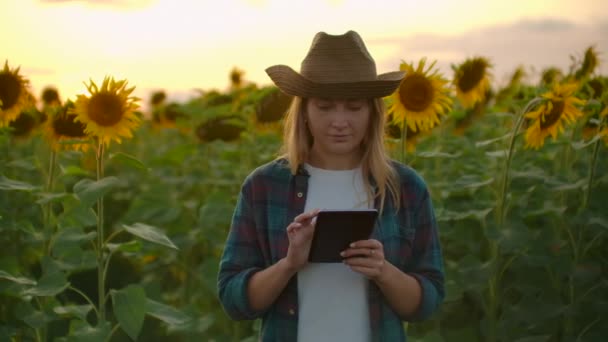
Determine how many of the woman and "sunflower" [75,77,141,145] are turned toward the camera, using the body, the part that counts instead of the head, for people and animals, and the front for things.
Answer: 2

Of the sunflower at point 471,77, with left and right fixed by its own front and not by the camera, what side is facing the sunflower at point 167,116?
right

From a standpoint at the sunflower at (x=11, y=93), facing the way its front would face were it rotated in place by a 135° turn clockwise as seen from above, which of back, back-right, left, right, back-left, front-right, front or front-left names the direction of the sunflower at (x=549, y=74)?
back-right

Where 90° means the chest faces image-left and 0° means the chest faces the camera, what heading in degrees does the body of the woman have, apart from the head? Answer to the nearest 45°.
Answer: approximately 0°

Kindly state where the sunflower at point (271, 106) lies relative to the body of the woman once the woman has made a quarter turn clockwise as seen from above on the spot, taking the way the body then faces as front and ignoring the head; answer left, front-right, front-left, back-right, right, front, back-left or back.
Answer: right

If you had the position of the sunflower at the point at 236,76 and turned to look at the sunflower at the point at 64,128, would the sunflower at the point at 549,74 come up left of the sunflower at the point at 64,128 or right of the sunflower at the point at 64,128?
left

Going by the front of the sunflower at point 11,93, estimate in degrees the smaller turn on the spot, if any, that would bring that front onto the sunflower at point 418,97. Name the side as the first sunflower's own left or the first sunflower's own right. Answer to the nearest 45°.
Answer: approximately 45° to the first sunflower's own left

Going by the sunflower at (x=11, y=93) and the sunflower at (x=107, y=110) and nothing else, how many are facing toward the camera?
2

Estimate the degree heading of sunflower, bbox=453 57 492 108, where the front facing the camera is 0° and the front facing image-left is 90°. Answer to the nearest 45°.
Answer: approximately 45°

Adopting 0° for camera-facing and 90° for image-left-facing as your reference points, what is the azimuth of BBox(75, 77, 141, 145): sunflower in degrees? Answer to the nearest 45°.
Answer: approximately 0°
